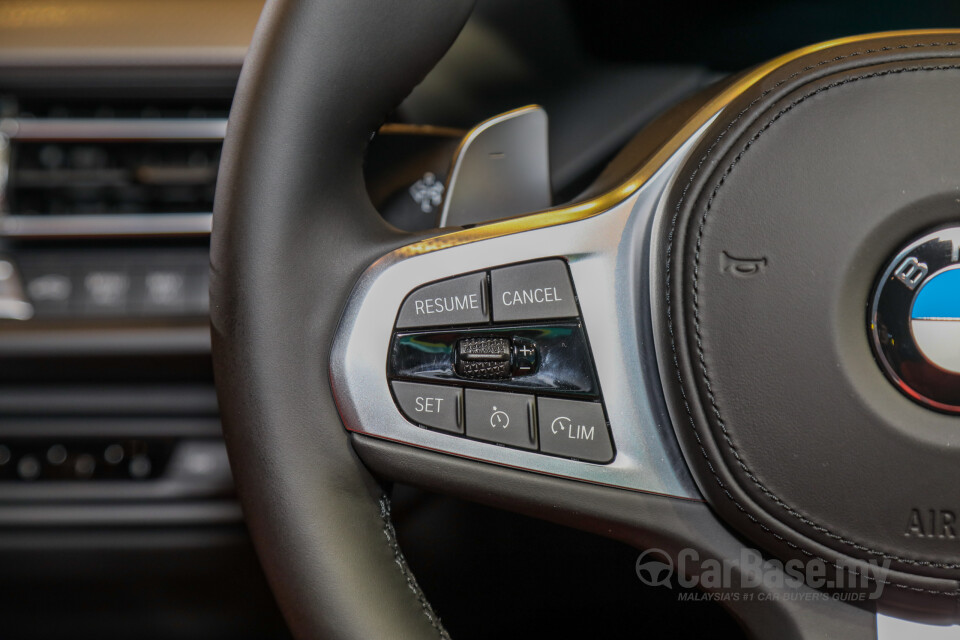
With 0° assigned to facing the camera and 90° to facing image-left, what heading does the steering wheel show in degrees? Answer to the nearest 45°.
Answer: approximately 0°
